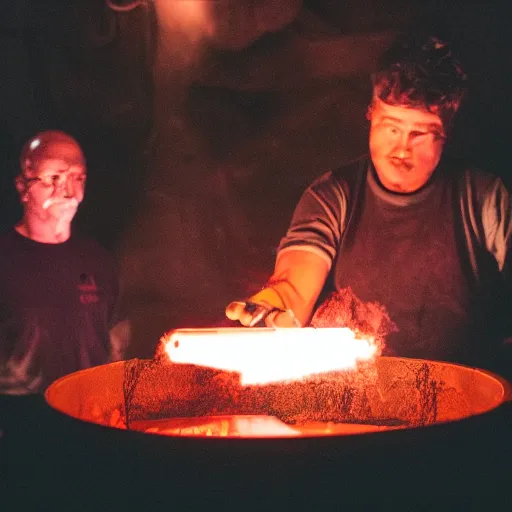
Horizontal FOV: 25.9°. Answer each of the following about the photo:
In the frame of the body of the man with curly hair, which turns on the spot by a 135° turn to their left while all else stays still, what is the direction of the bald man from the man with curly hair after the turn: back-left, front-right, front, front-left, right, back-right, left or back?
back-left

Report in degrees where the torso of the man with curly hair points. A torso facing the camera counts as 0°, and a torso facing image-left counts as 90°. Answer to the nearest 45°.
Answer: approximately 0°
